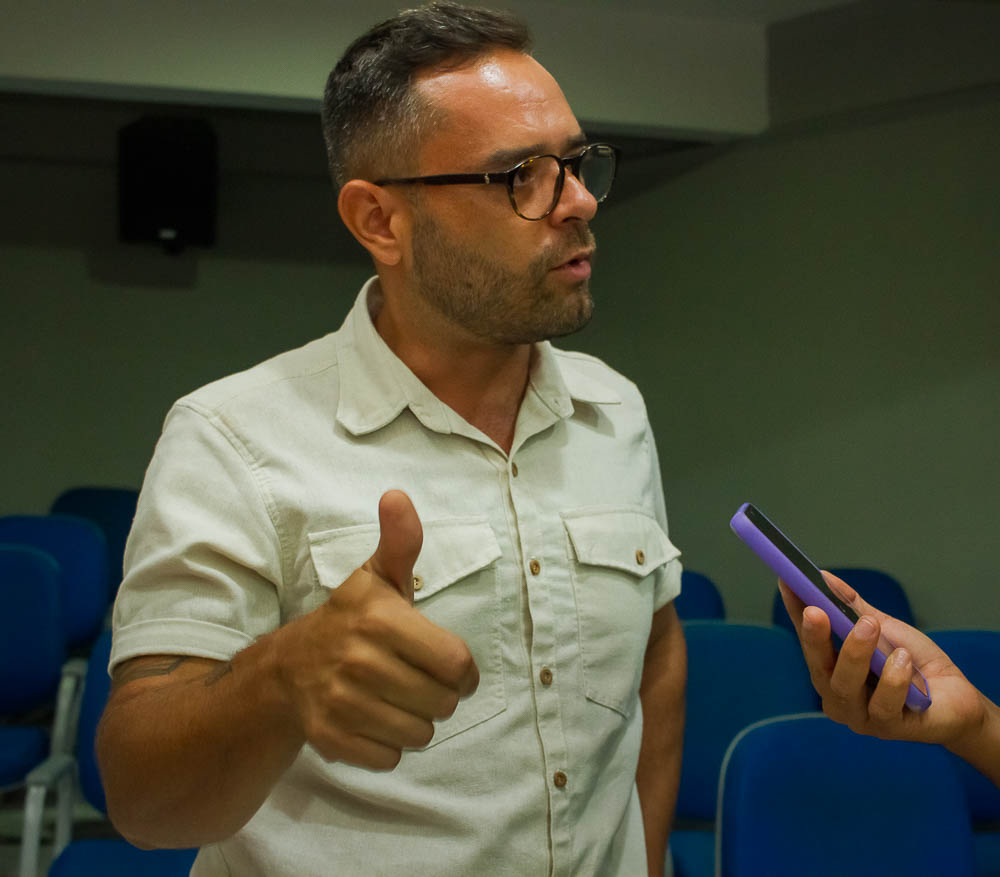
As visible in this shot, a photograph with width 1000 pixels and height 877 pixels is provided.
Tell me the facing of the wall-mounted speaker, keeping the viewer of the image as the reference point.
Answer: facing the viewer

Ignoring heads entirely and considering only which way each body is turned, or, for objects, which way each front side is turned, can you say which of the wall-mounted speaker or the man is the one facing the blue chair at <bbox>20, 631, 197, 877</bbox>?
the wall-mounted speaker

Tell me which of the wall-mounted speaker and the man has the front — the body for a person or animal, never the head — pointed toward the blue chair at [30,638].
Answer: the wall-mounted speaker

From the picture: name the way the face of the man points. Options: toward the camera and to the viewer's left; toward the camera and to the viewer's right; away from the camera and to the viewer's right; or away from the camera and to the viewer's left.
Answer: toward the camera and to the viewer's right

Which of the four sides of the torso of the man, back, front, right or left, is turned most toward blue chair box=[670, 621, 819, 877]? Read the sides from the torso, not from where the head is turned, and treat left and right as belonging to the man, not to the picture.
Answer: left

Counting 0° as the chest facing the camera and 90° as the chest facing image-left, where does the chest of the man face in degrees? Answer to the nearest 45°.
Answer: approximately 315°
